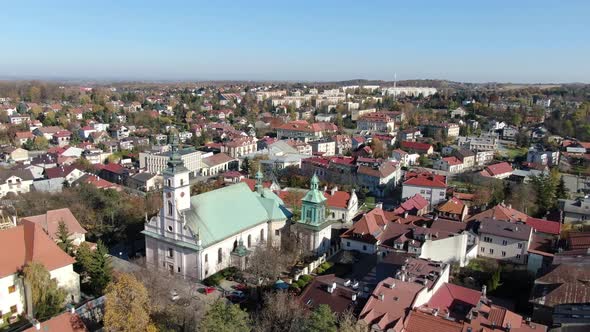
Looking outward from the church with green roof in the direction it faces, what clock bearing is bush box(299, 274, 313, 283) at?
The bush is roughly at 8 o'clock from the church with green roof.

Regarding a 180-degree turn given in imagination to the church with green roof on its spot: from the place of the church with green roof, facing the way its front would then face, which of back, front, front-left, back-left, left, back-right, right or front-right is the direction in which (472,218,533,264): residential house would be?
front-right

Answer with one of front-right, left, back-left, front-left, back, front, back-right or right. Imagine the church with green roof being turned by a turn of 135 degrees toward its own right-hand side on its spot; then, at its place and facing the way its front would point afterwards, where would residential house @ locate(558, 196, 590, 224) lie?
right

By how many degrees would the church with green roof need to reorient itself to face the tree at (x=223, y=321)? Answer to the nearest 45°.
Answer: approximately 45° to its left

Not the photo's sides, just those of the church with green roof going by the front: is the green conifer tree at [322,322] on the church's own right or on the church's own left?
on the church's own left

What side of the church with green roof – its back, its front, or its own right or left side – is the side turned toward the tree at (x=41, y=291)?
front

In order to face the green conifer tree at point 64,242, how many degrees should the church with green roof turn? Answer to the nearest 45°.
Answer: approximately 45° to its right

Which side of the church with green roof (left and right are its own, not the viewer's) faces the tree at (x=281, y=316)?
left

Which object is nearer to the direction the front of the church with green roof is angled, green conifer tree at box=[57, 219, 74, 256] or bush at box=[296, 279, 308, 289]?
the green conifer tree

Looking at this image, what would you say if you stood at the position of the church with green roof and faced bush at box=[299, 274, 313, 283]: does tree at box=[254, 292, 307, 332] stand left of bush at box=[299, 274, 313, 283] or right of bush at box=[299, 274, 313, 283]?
right

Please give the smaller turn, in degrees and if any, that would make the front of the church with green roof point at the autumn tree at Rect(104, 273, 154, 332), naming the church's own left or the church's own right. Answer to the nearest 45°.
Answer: approximately 45° to the church's own left

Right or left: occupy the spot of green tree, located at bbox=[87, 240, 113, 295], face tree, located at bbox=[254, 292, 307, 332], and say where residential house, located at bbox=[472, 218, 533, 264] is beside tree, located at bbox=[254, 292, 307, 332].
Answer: left

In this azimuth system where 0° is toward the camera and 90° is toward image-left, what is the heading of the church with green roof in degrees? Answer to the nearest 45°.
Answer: approximately 45°

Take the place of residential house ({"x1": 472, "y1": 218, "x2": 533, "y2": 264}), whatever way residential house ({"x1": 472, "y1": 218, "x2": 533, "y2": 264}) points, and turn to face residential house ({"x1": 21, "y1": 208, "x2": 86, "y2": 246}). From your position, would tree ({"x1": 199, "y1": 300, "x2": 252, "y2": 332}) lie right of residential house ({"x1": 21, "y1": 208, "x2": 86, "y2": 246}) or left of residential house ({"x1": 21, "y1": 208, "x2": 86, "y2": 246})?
left
